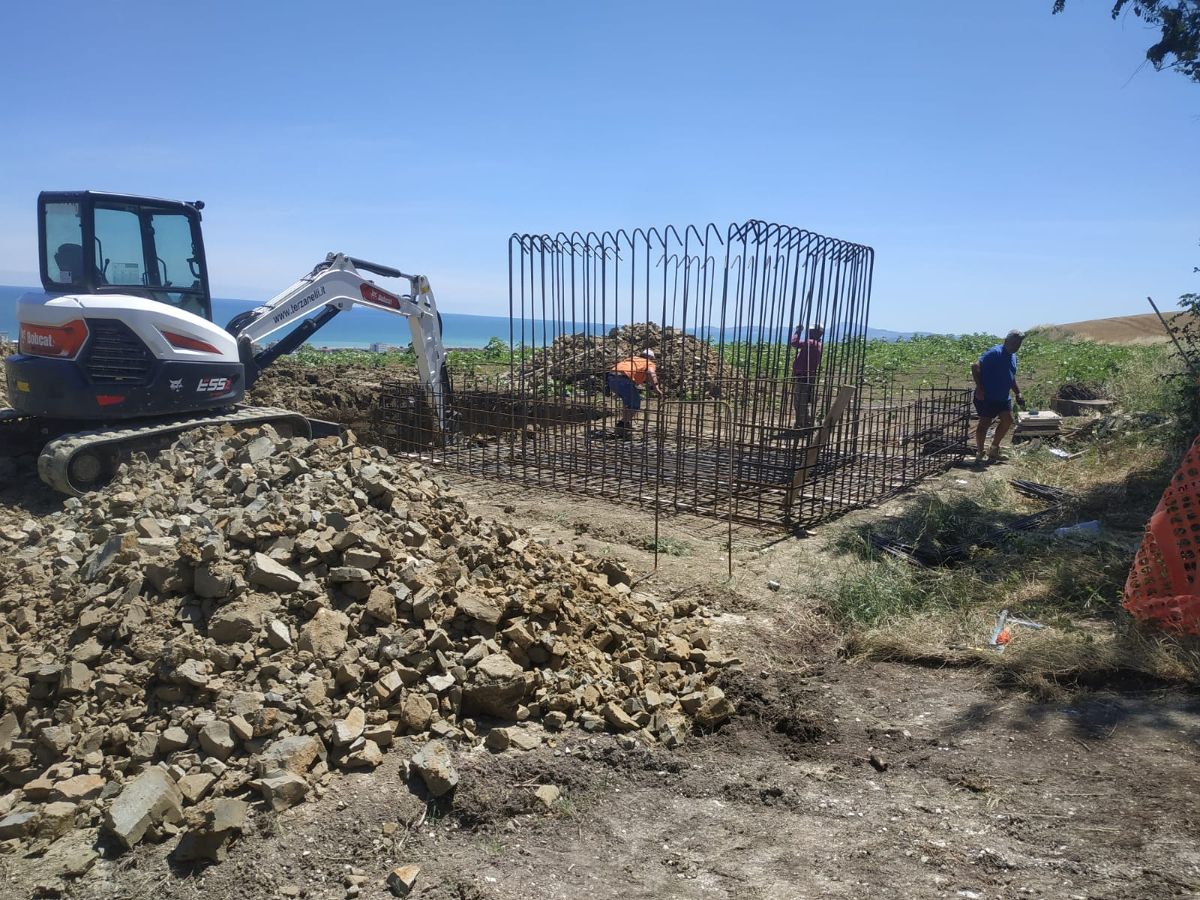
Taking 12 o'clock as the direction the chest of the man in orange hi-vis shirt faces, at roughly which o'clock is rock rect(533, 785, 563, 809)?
The rock is roughly at 3 o'clock from the man in orange hi-vis shirt.

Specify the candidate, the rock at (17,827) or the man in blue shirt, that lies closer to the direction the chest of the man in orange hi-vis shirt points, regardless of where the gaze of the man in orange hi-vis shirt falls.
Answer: the man in blue shirt

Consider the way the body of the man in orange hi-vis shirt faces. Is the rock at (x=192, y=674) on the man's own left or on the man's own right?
on the man's own right

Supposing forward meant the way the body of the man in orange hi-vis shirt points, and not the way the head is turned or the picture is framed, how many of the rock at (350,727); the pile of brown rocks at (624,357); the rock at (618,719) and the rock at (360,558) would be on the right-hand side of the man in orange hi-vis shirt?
3

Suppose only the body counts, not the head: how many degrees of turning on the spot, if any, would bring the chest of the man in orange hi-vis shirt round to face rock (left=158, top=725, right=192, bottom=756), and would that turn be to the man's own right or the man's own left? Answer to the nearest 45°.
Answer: approximately 90° to the man's own right

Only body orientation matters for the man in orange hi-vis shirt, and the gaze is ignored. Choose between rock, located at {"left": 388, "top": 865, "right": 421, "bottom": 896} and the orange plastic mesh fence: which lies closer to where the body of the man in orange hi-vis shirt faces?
the orange plastic mesh fence

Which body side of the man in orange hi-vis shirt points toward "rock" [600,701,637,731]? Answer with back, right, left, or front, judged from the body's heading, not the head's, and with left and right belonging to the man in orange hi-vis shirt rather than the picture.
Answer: right

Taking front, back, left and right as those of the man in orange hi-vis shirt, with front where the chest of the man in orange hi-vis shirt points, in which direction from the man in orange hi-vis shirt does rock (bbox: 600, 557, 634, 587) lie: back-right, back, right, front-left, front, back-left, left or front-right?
right

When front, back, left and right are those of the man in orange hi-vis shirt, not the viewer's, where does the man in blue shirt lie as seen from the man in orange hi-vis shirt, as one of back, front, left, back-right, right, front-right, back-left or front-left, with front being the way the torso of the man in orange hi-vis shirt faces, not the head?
front

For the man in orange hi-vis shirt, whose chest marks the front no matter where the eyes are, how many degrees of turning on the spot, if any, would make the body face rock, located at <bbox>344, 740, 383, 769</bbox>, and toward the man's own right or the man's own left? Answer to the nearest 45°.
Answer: approximately 90° to the man's own right

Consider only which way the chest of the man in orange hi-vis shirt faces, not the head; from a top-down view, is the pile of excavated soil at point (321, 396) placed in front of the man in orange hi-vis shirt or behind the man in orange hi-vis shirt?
behind

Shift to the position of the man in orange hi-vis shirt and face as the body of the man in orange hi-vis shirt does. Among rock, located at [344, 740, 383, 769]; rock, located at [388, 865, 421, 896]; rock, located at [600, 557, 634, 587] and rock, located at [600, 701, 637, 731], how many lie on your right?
4

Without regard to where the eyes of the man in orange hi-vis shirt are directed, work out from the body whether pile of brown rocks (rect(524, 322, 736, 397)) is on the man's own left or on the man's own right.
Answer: on the man's own left

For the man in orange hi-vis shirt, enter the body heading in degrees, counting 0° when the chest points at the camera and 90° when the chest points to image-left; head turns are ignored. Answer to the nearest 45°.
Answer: approximately 270°

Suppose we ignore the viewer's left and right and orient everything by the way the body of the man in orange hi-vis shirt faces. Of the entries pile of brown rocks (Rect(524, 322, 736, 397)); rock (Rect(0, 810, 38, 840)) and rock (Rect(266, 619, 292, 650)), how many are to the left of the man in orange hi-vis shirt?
1
